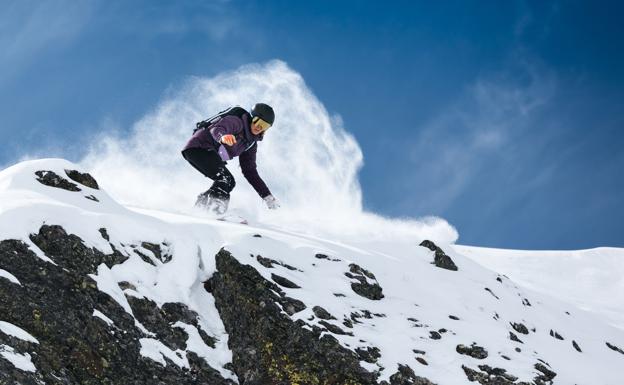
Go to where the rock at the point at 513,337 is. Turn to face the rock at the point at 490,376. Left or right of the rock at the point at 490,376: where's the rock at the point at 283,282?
right

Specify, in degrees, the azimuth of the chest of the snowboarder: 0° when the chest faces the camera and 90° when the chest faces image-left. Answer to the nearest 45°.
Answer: approximately 315°

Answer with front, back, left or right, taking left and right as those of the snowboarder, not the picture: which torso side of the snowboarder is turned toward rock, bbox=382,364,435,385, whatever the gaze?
front

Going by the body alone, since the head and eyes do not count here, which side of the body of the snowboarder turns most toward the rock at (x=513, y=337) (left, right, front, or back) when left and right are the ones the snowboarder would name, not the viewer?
front

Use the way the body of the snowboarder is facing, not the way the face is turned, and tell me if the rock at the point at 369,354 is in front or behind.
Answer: in front

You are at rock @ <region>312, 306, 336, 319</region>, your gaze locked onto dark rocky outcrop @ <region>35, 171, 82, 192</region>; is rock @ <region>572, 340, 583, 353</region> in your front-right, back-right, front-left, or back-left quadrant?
back-right

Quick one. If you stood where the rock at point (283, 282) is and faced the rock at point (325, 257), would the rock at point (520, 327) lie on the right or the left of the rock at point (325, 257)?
right

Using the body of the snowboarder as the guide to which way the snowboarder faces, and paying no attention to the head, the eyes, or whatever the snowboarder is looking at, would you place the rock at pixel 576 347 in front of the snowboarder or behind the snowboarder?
in front

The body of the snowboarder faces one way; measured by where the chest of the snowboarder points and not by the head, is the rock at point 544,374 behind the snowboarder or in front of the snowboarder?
in front

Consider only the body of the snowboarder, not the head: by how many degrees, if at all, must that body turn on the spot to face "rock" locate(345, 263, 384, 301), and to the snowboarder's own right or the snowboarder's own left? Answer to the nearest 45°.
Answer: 0° — they already face it
